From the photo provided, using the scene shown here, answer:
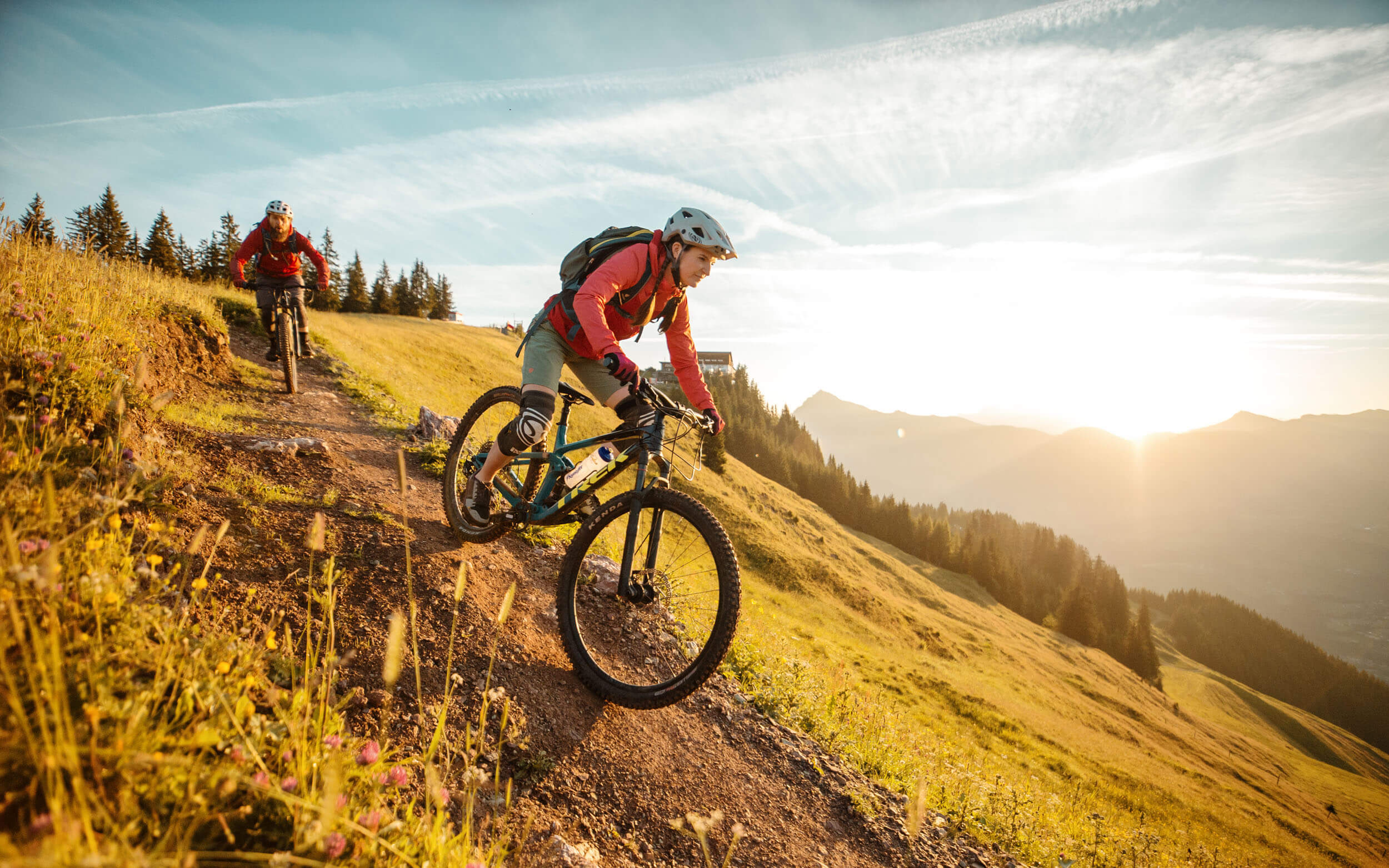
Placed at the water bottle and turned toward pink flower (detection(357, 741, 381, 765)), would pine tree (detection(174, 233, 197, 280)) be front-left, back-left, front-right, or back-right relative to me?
back-right

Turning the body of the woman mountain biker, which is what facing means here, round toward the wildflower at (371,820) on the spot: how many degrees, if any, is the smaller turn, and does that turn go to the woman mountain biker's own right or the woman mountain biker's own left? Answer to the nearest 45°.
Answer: approximately 45° to the woman mountain biker's own right

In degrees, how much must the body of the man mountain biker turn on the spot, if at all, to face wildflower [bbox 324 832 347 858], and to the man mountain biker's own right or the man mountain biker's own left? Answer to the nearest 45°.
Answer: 0° — they already face it

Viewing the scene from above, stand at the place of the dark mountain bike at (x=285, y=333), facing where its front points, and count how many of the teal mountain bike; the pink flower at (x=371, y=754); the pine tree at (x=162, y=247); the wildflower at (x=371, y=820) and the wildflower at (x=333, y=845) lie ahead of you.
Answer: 4

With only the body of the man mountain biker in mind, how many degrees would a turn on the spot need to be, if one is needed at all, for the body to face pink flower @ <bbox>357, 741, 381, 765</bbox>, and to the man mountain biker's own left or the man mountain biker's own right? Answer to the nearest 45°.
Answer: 0° — they already face it

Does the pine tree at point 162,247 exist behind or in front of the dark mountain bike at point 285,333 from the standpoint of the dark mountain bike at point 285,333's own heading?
behind

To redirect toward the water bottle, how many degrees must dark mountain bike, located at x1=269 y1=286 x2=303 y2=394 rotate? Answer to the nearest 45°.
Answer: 0° — it already faces it
